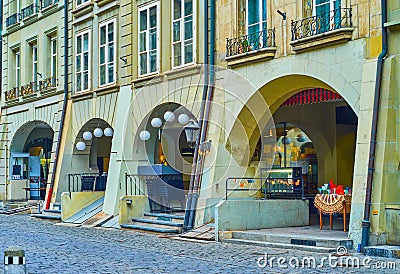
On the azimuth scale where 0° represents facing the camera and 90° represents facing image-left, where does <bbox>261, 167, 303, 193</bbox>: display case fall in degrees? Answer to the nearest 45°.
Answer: approximately 0°

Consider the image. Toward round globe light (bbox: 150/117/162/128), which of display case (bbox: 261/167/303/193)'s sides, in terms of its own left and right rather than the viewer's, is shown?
right

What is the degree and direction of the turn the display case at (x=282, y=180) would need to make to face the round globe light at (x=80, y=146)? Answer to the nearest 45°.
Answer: approximately 135° to its right

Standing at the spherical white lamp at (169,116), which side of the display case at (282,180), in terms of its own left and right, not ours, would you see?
right

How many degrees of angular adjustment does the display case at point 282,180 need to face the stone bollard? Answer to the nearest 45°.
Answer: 0° — it already faces it

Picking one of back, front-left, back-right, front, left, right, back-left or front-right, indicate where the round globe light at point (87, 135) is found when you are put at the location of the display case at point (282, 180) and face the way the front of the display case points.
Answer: back-right
